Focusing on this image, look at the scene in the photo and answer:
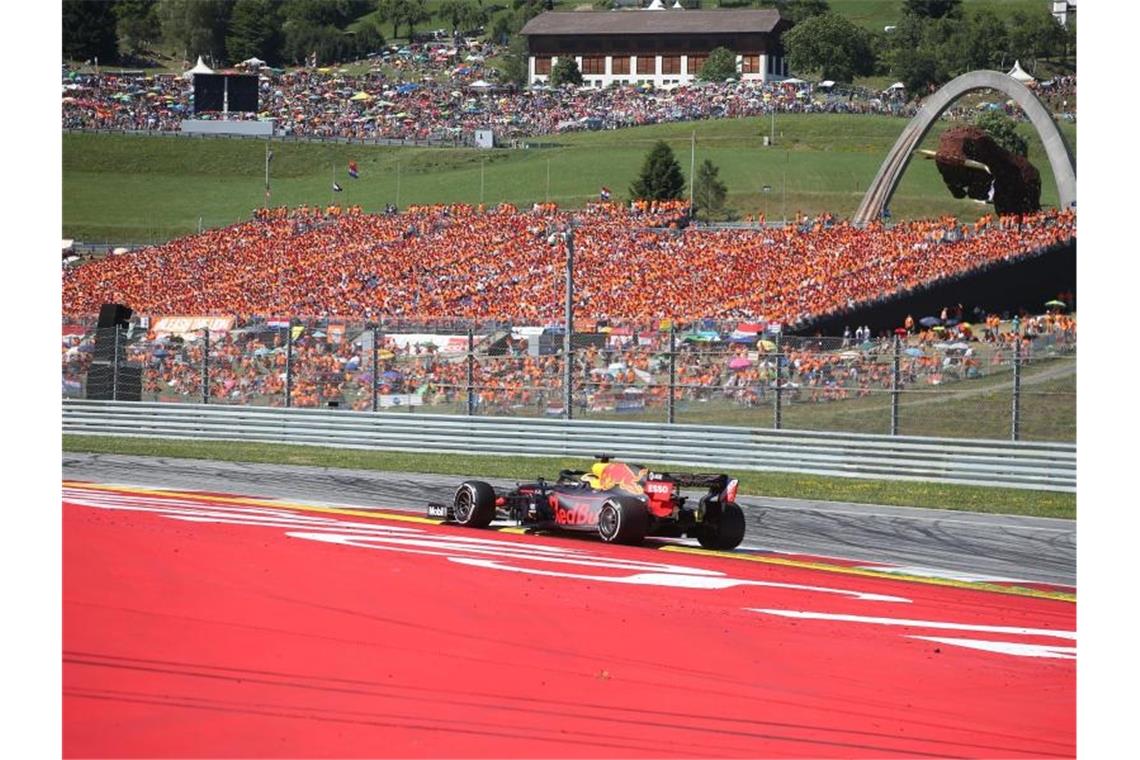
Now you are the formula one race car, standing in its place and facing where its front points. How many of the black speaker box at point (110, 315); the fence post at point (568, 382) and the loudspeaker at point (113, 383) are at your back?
0

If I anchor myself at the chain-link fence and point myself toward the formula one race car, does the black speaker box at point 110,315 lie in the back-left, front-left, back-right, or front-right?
back-right

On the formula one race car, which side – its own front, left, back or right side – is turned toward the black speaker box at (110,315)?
front

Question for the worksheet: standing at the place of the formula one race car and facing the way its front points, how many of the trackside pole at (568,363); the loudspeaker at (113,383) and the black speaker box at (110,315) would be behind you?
0

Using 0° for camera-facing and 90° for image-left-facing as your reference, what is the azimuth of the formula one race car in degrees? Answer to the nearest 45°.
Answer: approximately 135°

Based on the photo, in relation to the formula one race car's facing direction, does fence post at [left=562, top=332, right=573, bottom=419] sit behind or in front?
in front

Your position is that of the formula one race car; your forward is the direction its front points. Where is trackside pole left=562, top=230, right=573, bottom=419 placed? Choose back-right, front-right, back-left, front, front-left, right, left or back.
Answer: front-right

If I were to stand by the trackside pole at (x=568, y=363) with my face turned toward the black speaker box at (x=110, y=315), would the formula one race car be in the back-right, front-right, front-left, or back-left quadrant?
back-left

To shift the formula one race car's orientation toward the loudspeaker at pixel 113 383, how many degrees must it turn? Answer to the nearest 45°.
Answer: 0° — it already faces it

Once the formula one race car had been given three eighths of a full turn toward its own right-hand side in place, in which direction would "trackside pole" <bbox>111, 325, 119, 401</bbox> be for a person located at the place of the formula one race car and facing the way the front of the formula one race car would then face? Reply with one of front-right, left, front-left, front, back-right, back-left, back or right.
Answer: back-left
